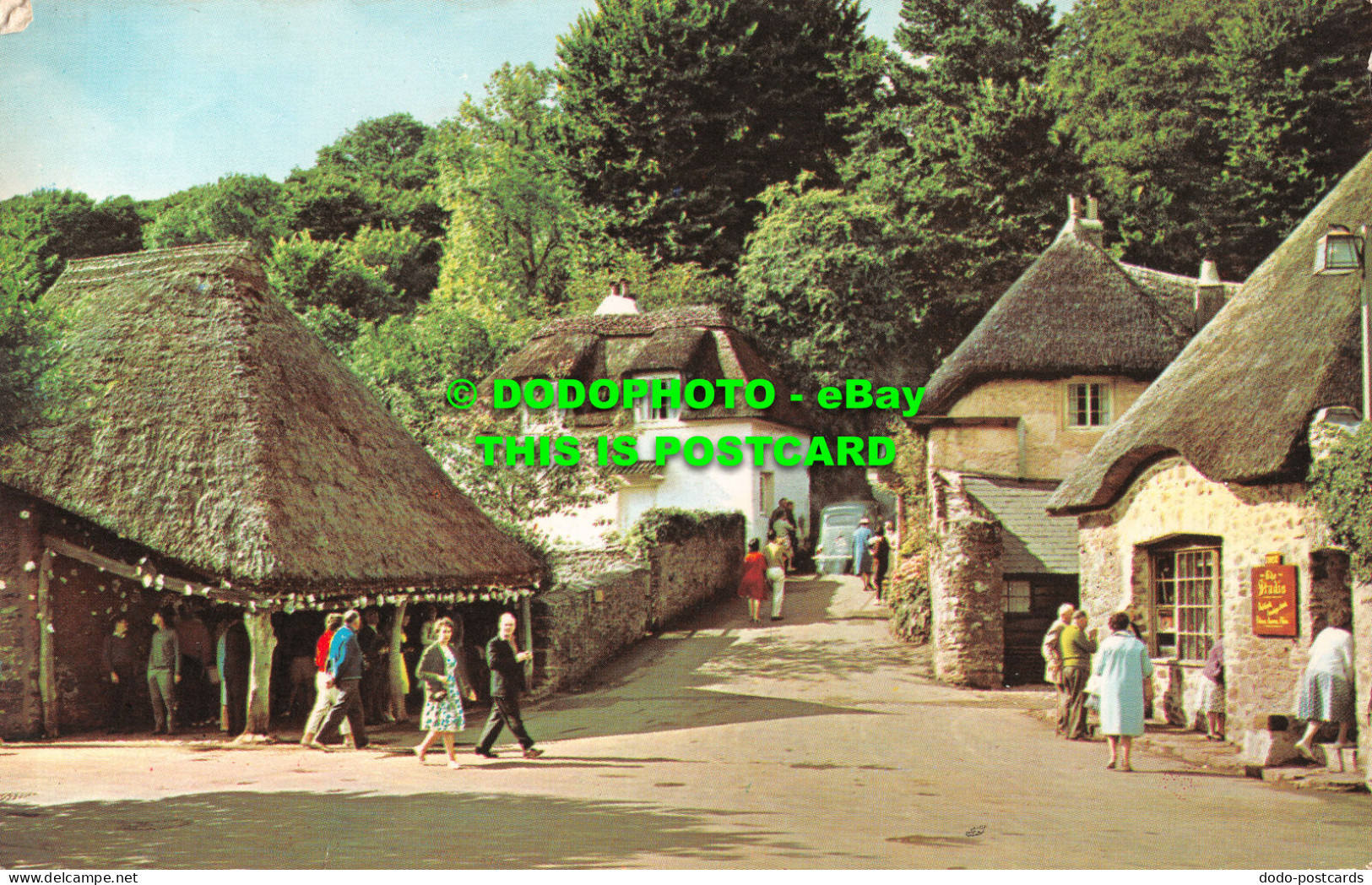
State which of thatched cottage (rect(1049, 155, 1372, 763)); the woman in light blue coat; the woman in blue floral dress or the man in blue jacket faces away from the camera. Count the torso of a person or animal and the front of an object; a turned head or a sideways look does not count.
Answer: the woman in light blue coat

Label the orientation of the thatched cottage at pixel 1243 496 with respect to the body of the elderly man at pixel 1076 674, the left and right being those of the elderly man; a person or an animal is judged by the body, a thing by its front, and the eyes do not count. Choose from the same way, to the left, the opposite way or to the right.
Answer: the opposite way

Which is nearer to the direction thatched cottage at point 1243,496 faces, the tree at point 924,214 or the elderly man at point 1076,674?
the elderly man

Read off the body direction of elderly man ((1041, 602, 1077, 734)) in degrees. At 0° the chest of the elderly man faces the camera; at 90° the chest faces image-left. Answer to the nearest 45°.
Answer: approximately 270°

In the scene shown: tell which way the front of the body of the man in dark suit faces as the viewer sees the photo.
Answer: to the viewer's right

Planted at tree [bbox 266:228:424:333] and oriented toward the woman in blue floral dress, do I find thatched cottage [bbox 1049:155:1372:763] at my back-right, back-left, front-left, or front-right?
front-left

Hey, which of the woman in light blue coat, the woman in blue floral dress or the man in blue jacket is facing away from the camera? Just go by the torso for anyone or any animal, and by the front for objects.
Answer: the woman in light blue coat

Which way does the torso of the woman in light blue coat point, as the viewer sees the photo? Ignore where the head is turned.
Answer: away from the camera

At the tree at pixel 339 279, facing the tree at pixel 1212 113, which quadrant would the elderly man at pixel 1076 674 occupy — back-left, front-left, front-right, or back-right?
front-right
